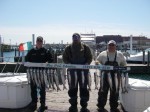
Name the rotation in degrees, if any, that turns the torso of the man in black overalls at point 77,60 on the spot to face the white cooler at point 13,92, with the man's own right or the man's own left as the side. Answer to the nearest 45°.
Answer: approximately 90° to the man's own right

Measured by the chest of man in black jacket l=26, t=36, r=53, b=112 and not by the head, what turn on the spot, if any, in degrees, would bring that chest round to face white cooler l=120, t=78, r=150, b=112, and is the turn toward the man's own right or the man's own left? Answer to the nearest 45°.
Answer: approximately 90° to the man's own left

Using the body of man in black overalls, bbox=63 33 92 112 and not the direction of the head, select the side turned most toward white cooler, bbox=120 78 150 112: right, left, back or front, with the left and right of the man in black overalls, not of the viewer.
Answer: left

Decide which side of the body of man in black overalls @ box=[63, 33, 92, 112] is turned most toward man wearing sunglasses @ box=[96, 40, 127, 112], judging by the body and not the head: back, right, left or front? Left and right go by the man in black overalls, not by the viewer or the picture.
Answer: left

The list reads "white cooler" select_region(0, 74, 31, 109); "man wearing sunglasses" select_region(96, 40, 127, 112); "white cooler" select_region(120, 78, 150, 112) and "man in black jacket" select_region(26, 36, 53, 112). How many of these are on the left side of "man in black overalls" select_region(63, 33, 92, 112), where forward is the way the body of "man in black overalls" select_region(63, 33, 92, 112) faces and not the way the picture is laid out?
2

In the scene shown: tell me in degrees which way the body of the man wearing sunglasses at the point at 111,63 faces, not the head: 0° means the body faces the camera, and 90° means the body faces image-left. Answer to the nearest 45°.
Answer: approximately 0°

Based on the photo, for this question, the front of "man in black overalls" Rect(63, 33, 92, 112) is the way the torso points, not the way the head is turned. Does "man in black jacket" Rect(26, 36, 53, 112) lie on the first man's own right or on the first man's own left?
on the first man's own right

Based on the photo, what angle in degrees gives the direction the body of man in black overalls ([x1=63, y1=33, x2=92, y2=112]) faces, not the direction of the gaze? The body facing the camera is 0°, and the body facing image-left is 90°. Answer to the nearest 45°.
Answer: approximately 0°

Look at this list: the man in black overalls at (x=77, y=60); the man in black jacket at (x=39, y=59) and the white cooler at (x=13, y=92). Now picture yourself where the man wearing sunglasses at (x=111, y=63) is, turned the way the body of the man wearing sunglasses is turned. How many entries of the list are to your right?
3

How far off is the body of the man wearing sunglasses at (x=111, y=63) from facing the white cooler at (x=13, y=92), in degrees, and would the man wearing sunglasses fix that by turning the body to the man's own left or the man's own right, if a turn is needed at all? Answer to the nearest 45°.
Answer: approximately 90° to the man's own right
